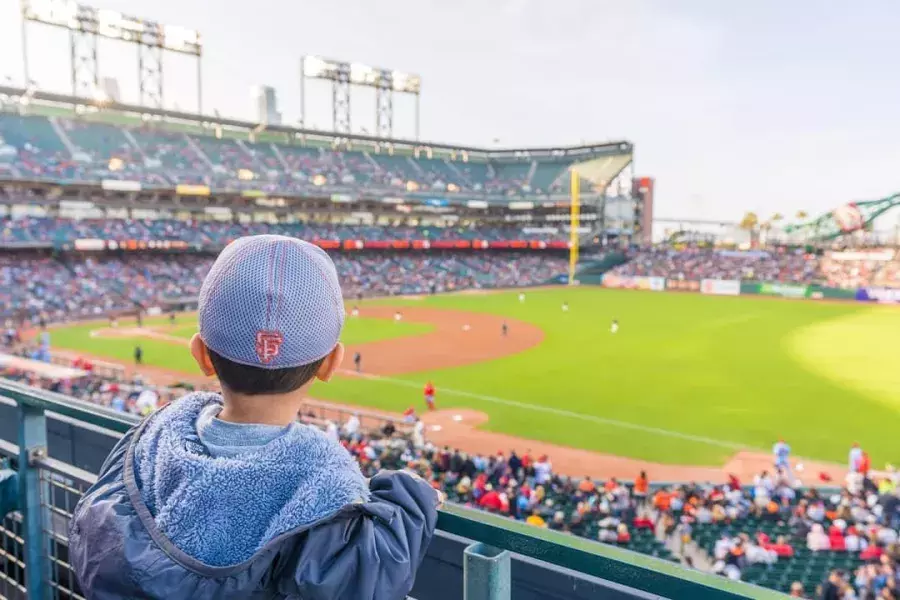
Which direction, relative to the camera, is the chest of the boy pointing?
away from the camera

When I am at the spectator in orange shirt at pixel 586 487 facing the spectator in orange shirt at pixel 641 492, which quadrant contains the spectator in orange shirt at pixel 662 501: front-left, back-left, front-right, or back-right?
front-right

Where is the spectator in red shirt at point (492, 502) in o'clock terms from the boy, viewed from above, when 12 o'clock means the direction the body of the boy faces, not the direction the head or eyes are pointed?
The spectator in red shirt is roughly at 1 o'clock from the boy.

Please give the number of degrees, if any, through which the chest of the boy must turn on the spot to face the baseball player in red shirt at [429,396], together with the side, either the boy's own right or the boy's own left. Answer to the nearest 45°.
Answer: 0° — they already face them

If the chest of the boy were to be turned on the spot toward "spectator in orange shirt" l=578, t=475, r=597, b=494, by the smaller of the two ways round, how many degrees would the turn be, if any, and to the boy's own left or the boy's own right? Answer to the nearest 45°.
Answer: approximately 45° to the boy's own right

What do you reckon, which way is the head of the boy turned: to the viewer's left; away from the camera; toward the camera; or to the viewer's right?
away from the camera

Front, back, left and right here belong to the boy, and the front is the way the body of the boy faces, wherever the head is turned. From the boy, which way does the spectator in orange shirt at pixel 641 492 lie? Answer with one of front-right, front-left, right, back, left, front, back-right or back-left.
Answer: front-right

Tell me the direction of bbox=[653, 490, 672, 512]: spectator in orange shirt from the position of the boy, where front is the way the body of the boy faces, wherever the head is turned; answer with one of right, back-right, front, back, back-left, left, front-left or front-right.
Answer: front-right
